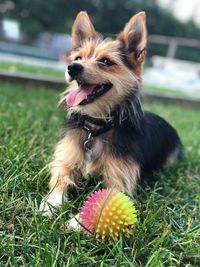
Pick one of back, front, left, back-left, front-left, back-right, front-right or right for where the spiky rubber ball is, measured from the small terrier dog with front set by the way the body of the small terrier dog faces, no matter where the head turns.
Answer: front-left

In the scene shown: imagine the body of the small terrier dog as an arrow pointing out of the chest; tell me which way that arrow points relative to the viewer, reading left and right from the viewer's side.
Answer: facing the viewer and to the left of the viewer

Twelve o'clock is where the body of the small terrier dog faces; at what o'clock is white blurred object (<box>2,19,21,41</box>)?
The white blurred object is roughly at 4 o'clock from the small terrier dog.

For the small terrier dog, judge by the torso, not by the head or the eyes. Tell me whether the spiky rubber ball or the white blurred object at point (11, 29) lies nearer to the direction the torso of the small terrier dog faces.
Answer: the spiky rubber ball
